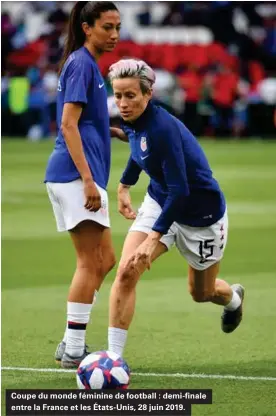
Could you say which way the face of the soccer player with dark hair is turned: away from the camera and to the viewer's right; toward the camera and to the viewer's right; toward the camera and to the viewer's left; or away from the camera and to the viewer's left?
toward the camera and to the viewer's right

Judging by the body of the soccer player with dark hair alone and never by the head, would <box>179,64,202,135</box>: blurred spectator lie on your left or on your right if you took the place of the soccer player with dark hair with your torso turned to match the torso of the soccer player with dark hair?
on your left

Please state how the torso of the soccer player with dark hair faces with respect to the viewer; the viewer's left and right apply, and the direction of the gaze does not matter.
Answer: facing to the right of the viewer
